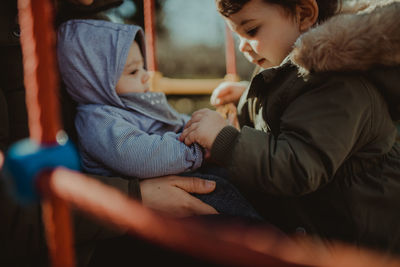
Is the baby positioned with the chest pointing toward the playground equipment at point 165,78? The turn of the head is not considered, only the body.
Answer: no

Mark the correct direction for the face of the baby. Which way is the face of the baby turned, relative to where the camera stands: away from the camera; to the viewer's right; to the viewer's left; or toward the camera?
to the viewer's right

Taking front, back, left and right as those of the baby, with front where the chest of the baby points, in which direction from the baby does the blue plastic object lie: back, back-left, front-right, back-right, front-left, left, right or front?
right

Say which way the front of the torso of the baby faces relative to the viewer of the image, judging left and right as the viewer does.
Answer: facing to the right of the viewer

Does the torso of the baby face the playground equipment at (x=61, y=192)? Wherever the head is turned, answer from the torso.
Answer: no
